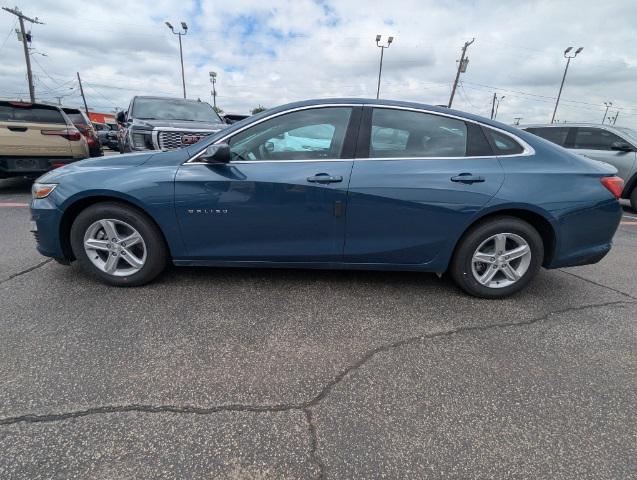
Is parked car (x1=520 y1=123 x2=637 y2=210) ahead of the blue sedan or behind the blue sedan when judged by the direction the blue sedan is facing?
behind

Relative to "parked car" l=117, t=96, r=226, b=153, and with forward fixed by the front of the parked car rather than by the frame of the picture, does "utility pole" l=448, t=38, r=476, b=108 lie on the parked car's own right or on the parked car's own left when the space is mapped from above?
on the parked car's own left

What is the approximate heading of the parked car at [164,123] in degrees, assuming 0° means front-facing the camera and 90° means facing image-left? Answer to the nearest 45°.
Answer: approximately 315°

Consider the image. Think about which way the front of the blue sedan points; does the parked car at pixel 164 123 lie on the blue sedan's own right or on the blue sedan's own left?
on the blue sedan's own right

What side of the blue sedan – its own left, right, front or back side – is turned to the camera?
left

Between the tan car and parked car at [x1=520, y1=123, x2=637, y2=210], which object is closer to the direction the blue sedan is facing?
the tan car

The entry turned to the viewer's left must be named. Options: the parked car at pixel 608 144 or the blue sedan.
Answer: the blue sedan

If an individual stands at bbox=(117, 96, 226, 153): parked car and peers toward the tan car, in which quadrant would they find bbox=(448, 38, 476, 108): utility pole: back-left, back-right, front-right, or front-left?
back-right

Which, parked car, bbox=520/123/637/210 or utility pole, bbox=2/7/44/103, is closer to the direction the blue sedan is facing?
the utility pole

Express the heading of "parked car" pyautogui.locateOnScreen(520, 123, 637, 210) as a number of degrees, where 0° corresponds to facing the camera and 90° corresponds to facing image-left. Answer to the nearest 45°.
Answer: approximately 315°

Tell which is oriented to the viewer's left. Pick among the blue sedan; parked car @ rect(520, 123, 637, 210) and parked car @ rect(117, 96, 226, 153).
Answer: the blue sedan
